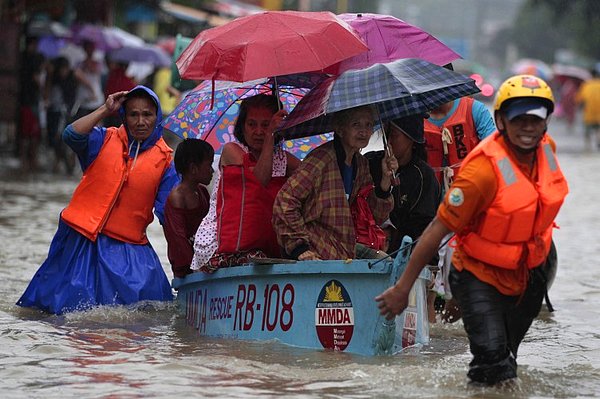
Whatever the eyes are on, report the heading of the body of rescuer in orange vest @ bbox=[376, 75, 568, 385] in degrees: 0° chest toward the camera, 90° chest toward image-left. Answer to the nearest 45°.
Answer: approximately 315°

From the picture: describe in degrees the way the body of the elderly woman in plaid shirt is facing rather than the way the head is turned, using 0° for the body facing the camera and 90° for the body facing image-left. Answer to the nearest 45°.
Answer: approximately 315°

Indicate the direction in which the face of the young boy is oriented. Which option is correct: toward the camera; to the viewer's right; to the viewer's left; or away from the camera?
to the viewer's right

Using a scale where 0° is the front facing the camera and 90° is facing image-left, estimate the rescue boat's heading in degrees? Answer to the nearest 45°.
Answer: approximately 315°

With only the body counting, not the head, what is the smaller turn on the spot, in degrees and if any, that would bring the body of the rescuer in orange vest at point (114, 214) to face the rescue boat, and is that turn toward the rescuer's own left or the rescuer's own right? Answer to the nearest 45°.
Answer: approximately 45° to the rescuer's own left
